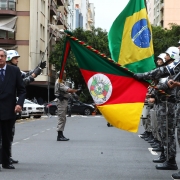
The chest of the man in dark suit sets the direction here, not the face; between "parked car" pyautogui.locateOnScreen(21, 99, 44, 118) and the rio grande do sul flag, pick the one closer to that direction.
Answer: the rio grande do sul flag

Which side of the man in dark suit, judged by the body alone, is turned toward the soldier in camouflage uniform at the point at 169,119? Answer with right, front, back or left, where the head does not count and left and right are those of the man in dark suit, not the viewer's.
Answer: left

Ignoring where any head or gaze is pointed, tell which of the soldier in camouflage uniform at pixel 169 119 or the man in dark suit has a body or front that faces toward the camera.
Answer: the man in dark suit

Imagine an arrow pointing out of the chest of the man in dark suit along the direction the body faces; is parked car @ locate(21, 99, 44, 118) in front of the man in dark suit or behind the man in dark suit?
behind

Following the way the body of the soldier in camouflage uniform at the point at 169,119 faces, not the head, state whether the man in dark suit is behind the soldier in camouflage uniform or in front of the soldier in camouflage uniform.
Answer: in front

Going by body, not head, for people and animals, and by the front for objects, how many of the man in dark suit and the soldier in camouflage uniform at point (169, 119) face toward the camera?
1

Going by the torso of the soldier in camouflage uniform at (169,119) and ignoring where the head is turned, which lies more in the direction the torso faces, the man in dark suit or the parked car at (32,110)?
the man in dark suit

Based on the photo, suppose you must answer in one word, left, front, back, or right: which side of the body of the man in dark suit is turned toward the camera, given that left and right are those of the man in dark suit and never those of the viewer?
front

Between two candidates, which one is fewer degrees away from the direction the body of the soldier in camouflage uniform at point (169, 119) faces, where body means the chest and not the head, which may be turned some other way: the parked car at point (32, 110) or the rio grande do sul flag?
the rio grande do sul flag

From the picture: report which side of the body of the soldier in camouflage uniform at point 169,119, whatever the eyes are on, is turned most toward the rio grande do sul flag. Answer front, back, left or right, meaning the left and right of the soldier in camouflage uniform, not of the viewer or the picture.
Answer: front

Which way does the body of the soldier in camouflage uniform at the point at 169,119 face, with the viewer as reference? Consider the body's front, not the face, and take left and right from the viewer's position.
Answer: facing to the left of the viewer

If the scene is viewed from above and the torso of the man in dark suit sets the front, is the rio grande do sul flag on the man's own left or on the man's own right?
on the man's own left
